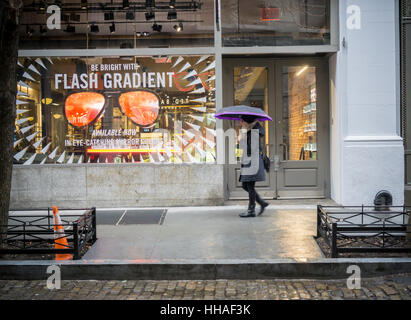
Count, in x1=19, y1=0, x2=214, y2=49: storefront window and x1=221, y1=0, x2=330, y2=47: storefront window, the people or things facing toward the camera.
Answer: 2

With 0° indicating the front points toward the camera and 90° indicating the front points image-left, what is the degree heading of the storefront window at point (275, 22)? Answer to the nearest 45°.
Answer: approximately 0°

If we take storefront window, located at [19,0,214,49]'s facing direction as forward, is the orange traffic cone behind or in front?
in front

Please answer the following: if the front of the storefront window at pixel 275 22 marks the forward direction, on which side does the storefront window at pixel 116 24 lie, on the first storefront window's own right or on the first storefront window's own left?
on the first storefront window's own right

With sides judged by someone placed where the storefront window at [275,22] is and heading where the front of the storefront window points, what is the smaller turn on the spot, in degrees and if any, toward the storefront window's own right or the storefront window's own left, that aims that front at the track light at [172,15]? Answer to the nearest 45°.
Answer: approximately 90° to the storefront window's own right

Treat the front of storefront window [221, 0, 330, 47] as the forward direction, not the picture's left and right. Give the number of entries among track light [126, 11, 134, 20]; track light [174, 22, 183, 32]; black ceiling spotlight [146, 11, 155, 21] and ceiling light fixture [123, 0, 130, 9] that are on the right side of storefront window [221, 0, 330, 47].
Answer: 4

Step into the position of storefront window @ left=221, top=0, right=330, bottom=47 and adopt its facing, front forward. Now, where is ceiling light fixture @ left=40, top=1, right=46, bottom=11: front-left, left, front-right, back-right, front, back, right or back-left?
right

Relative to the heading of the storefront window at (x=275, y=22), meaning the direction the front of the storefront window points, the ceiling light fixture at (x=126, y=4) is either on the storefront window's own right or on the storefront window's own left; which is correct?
on the storefront window's own right

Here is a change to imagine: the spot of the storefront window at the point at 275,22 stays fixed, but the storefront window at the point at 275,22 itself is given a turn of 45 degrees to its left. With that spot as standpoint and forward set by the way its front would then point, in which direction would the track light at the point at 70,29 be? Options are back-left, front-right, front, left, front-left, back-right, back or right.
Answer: back-right
